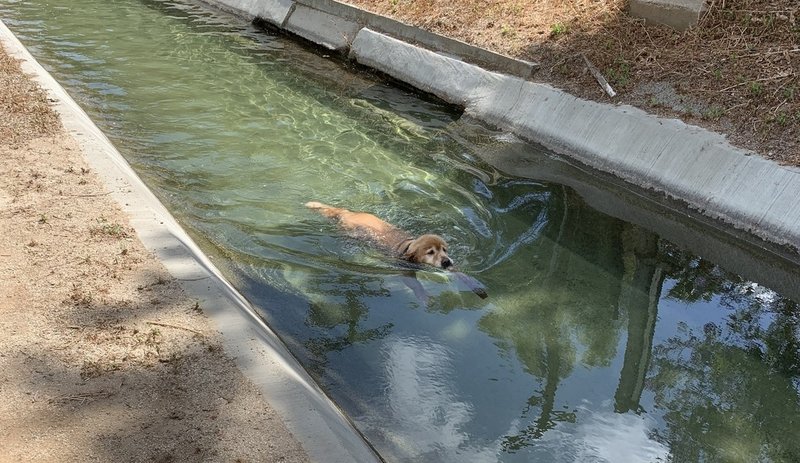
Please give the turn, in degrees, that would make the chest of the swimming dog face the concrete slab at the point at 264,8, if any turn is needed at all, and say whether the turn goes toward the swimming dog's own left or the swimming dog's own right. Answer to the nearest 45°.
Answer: approximately 180°

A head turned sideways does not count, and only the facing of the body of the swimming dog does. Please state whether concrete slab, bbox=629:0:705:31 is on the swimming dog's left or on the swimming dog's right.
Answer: on the swimming dog's left

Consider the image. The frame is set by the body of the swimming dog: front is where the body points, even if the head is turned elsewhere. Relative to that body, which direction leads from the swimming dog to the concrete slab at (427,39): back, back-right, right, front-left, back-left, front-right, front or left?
back-left

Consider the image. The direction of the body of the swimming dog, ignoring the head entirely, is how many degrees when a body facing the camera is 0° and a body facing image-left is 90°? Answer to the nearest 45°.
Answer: approximately 315°

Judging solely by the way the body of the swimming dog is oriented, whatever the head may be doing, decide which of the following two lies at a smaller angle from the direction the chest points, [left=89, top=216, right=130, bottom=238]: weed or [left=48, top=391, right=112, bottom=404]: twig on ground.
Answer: the twig on ground

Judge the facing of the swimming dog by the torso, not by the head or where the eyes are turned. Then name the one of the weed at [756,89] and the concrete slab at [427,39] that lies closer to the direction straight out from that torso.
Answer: the weed

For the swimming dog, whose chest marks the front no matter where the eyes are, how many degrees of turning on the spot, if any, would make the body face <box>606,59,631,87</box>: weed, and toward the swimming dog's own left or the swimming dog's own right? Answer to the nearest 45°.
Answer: approximately 90° to the swimming dog's own left

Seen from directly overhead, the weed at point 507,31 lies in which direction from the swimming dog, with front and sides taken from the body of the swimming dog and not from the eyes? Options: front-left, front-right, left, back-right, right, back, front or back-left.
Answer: back-left

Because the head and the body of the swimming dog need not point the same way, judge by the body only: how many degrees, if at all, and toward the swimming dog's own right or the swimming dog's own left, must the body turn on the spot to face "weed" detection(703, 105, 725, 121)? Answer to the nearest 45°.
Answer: approximately 90° to the swimming dog's own left

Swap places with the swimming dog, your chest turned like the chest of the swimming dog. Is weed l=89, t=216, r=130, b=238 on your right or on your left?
on your right

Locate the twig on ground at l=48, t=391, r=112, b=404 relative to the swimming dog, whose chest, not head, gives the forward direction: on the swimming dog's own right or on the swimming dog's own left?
on the swimming dog's own right

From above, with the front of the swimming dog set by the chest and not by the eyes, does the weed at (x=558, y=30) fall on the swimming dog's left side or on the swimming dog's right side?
on the swimming dog's left side

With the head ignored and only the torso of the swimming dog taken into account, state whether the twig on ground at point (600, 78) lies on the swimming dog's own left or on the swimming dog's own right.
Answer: on the swimming dog's own left
